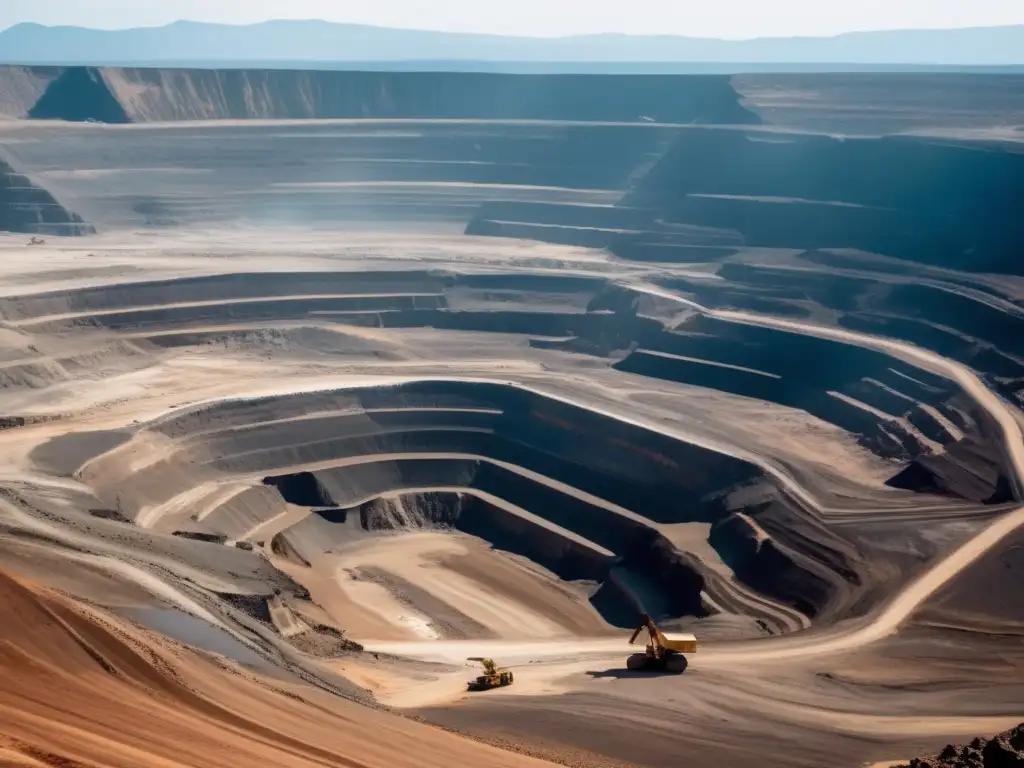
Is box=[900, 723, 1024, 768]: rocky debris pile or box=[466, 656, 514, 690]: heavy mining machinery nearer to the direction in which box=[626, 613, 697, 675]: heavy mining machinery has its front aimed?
the heavy mining machinery

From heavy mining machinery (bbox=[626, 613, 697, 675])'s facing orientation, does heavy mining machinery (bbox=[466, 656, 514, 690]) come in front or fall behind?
in front

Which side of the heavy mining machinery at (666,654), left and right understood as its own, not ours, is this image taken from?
left

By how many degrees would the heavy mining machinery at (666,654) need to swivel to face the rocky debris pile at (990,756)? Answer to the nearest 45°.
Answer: approximately 135° to its left
